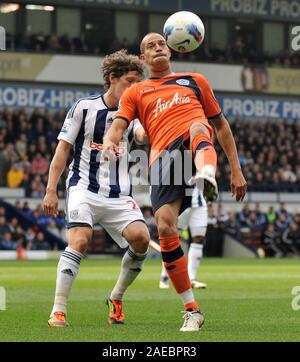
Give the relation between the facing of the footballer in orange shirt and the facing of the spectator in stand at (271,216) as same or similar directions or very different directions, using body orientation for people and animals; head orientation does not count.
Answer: same or similar directions

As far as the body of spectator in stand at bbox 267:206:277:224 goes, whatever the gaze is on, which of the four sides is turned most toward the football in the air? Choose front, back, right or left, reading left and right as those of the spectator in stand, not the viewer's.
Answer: front

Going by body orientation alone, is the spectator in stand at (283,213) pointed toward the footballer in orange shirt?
yes

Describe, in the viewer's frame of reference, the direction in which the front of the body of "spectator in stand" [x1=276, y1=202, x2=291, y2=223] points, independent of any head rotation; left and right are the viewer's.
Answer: facing the viewer

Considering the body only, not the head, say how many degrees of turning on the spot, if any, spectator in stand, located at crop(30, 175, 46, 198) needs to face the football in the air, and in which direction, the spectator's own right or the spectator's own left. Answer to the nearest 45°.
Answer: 0° — they already face it

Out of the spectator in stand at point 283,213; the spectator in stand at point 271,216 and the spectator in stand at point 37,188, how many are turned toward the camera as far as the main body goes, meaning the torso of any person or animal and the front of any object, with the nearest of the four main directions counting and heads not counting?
3

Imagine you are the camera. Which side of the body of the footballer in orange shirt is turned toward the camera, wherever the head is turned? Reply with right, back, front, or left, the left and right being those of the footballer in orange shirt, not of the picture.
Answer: front

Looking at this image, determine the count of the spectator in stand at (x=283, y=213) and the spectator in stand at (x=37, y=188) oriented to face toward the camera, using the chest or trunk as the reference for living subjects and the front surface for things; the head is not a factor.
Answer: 2

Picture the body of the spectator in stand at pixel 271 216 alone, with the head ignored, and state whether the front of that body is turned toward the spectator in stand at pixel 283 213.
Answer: no

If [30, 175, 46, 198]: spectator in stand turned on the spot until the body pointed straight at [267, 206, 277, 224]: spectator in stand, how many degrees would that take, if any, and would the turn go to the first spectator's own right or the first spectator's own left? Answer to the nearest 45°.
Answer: approximately 90° to the first spectator's own left

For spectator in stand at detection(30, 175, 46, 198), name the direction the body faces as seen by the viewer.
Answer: toward the camera

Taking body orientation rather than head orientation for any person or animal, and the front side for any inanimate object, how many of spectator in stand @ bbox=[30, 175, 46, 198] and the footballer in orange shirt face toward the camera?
2

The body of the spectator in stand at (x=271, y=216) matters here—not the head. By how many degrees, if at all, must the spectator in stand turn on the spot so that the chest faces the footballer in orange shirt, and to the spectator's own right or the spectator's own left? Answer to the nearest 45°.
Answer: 0° — they already face them

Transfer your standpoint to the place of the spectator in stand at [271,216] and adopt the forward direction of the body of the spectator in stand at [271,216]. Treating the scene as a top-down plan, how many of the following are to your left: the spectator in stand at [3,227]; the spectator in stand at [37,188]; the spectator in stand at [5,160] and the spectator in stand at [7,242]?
0

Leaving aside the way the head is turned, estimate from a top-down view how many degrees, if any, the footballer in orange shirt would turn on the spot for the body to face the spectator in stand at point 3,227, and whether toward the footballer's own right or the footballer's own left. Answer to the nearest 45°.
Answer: approximately 180°

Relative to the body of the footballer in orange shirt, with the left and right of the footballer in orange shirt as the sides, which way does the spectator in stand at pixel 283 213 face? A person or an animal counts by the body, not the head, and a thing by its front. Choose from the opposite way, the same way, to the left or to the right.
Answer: the same way

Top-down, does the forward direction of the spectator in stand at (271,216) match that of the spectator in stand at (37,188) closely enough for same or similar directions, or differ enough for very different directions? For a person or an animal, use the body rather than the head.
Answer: same or similar directions

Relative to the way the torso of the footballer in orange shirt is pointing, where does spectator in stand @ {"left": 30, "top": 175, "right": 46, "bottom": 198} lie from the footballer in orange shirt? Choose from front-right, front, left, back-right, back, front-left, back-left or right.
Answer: back
